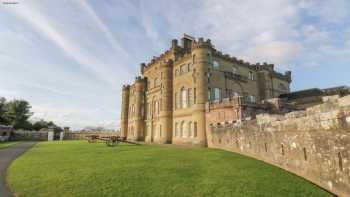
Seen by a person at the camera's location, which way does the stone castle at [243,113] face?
facing the viewer and to the left of the viewer

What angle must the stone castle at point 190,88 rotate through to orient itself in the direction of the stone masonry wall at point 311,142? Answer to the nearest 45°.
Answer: approximately 45° to its left
